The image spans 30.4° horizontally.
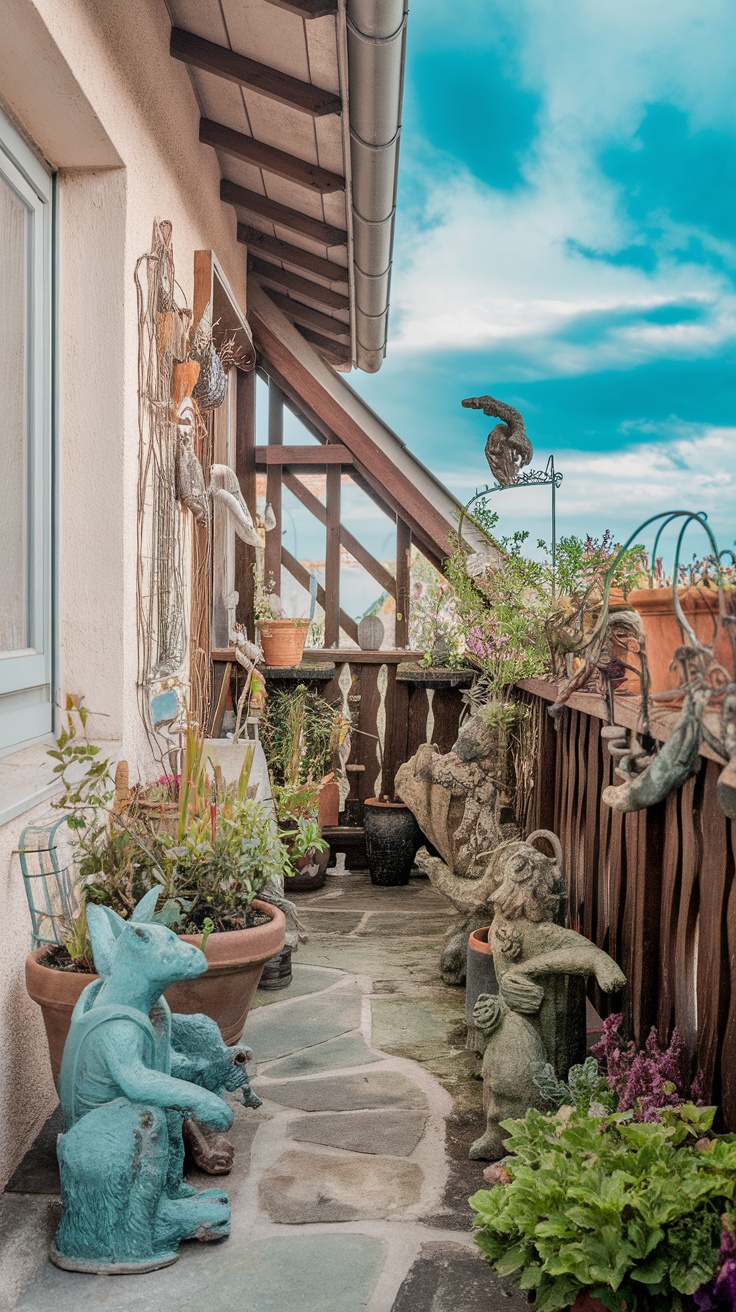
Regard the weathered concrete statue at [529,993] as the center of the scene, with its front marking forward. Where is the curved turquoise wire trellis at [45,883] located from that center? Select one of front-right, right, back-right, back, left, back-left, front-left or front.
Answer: front-right

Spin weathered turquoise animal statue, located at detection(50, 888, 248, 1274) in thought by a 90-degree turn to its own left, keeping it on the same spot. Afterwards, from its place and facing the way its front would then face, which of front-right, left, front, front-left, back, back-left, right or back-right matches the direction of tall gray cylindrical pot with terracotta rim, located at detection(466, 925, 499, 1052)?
front-right

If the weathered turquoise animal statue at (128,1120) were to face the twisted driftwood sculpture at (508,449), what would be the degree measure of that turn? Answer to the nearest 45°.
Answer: approximately 45° to its left

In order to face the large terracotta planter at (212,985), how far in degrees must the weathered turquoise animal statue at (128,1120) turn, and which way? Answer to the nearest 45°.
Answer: approximately 90° to its left

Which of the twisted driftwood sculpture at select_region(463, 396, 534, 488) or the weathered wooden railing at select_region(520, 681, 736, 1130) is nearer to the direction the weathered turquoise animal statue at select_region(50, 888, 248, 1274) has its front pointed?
the weathered wooden railing

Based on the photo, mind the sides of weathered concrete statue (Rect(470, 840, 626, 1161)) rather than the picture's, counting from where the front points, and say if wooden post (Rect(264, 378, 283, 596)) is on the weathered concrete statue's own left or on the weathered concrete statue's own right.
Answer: on the weathered concrete statue's own right

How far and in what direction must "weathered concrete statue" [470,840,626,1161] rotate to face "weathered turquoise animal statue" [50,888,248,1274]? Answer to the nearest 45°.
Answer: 0° — it already faces it

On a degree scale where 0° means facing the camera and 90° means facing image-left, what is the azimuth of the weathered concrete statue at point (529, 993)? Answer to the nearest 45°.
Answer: approximately 45°

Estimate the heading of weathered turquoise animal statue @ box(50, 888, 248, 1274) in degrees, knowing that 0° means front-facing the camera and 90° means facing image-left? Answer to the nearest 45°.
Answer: approximately 270°

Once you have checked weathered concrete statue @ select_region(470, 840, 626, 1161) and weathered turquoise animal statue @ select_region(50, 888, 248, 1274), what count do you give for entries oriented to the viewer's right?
1

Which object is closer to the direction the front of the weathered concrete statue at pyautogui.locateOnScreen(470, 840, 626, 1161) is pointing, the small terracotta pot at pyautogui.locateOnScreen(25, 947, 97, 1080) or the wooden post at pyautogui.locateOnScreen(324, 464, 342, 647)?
the small terracotta pot

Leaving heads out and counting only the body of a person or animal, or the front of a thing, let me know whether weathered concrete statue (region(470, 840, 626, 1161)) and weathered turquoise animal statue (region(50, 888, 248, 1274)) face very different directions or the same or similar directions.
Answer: very different directions

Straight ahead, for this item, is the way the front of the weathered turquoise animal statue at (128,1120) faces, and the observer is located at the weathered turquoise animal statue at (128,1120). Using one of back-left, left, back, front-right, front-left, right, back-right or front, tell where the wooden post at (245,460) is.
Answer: left

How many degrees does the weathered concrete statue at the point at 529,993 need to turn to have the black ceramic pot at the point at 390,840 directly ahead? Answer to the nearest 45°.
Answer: approximately 135° to its right

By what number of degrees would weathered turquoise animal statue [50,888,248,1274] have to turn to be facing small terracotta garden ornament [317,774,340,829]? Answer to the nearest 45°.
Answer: approximately 90° to its left

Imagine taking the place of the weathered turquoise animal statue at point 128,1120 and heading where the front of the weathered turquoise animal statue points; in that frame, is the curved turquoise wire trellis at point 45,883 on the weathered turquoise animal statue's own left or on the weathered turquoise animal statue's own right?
on the weathered turquoise animal statue's own left
